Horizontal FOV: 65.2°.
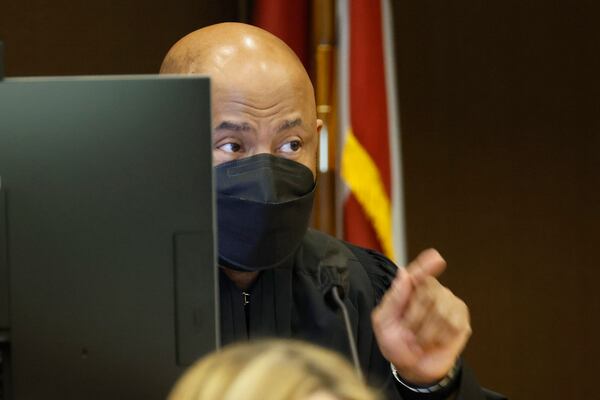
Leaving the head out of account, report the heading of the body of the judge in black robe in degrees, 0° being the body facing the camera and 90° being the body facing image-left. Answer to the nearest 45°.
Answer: approximately 0°

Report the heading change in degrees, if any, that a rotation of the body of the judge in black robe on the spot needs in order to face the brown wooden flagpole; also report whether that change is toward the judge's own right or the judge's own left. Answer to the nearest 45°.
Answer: approximately 180°

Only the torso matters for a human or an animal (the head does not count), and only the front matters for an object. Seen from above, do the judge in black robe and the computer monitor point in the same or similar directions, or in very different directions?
very different directions

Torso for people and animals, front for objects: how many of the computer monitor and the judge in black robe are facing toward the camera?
1

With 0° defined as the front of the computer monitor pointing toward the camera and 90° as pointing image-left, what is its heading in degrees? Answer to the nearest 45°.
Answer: approximately 180°

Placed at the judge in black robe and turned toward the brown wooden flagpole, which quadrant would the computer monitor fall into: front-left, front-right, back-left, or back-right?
back-left

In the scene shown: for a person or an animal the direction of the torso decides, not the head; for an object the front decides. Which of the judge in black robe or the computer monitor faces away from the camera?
the computer monitor
